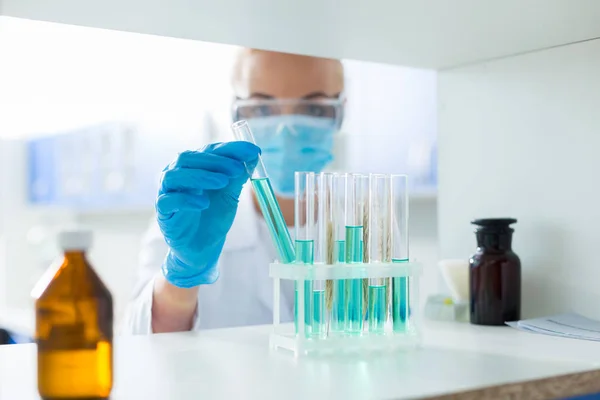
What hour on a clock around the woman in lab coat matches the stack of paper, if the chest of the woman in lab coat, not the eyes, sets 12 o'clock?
The stack of paper is roughly at 11 o'clock from the woman in lab coat.

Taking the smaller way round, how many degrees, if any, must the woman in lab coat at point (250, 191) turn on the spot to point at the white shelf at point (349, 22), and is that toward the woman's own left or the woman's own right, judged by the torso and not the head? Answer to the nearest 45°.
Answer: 0° — they already face it

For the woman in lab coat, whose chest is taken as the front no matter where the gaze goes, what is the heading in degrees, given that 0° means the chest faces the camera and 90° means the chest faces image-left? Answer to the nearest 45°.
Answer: approximately 0°

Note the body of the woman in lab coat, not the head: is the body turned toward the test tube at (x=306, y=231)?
yes

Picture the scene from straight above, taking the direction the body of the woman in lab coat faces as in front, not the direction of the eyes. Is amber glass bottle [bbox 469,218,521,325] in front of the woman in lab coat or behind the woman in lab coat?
in front

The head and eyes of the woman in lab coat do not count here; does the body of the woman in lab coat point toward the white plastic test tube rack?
yes

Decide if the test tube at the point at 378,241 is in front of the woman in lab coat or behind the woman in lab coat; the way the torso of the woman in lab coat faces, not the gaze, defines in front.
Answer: in front

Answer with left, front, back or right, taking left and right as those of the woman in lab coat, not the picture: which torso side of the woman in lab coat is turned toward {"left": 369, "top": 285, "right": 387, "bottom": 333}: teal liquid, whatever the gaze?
front

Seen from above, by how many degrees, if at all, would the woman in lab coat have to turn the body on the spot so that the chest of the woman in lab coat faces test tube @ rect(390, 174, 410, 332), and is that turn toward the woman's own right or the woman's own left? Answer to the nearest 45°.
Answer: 0° — they already face it

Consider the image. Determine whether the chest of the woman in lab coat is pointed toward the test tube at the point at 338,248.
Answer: yes

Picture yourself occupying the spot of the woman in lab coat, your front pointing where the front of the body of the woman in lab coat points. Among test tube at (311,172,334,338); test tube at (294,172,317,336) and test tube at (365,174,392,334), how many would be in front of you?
3
